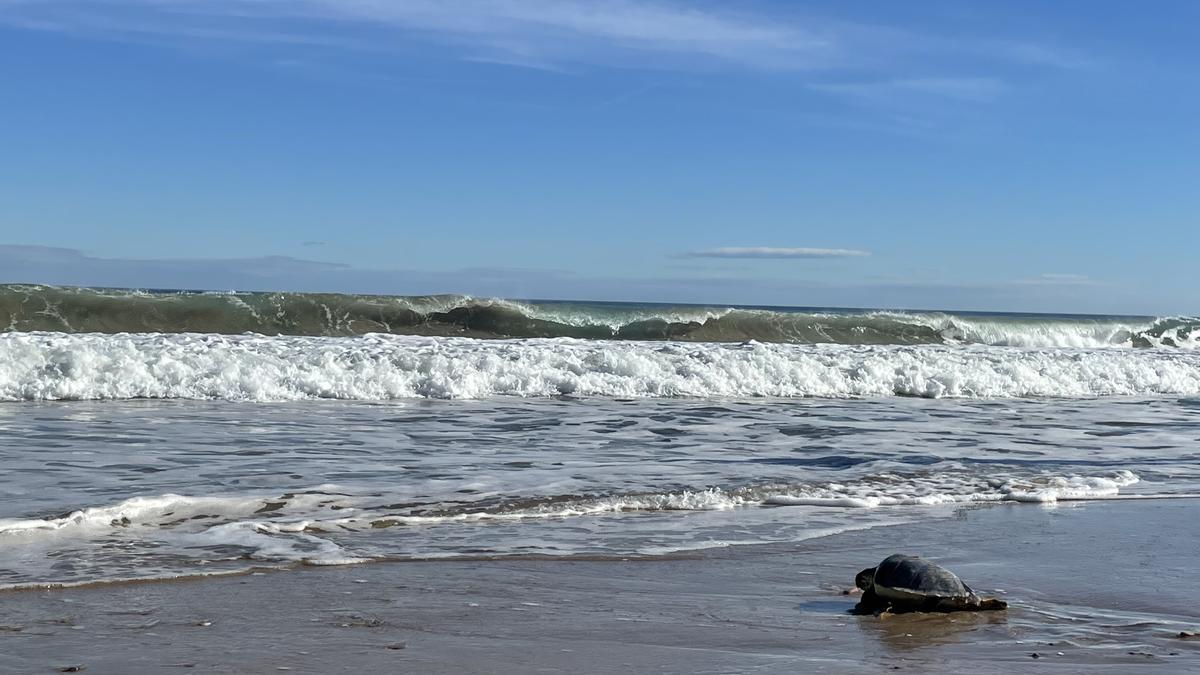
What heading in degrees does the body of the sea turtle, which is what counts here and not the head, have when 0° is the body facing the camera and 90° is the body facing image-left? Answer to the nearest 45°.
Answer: approximately 90°

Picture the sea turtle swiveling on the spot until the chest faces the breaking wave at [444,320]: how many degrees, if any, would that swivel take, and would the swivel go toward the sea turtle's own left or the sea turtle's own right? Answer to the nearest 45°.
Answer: approximately 45° to the sea turtle's own right
